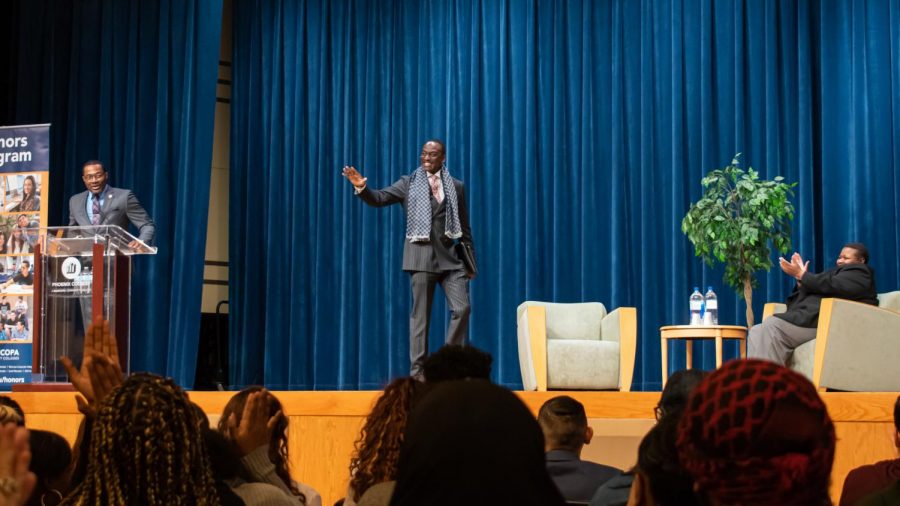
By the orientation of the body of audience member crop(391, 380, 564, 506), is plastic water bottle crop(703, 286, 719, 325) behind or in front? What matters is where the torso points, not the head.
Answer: in front

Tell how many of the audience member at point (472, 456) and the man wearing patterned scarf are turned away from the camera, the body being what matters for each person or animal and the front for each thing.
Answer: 1

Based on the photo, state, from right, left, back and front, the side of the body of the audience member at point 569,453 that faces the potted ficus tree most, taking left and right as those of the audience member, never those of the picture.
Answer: front

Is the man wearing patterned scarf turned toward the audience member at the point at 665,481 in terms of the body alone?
yes

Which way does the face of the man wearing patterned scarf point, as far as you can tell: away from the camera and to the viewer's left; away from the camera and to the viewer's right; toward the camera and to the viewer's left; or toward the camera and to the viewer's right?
toward the camera and to the viewer's left

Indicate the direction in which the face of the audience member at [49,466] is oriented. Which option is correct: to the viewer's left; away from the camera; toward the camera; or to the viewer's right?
away from the camera

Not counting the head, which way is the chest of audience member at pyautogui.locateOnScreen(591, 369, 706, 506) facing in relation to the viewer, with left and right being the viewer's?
facing away from the viewer

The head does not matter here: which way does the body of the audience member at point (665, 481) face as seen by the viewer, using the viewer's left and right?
facing away from the viewer

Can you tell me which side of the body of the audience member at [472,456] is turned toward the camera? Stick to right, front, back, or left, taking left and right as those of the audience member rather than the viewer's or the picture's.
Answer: back

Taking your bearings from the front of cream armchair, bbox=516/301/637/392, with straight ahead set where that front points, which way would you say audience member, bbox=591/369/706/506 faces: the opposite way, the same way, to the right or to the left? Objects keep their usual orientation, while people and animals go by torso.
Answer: the opposite way

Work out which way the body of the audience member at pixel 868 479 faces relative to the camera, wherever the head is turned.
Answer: away from the camera

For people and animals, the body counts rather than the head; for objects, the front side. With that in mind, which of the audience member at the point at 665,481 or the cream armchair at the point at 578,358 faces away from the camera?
the audience member

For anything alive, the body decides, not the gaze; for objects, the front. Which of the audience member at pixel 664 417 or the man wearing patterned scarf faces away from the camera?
the audience member
